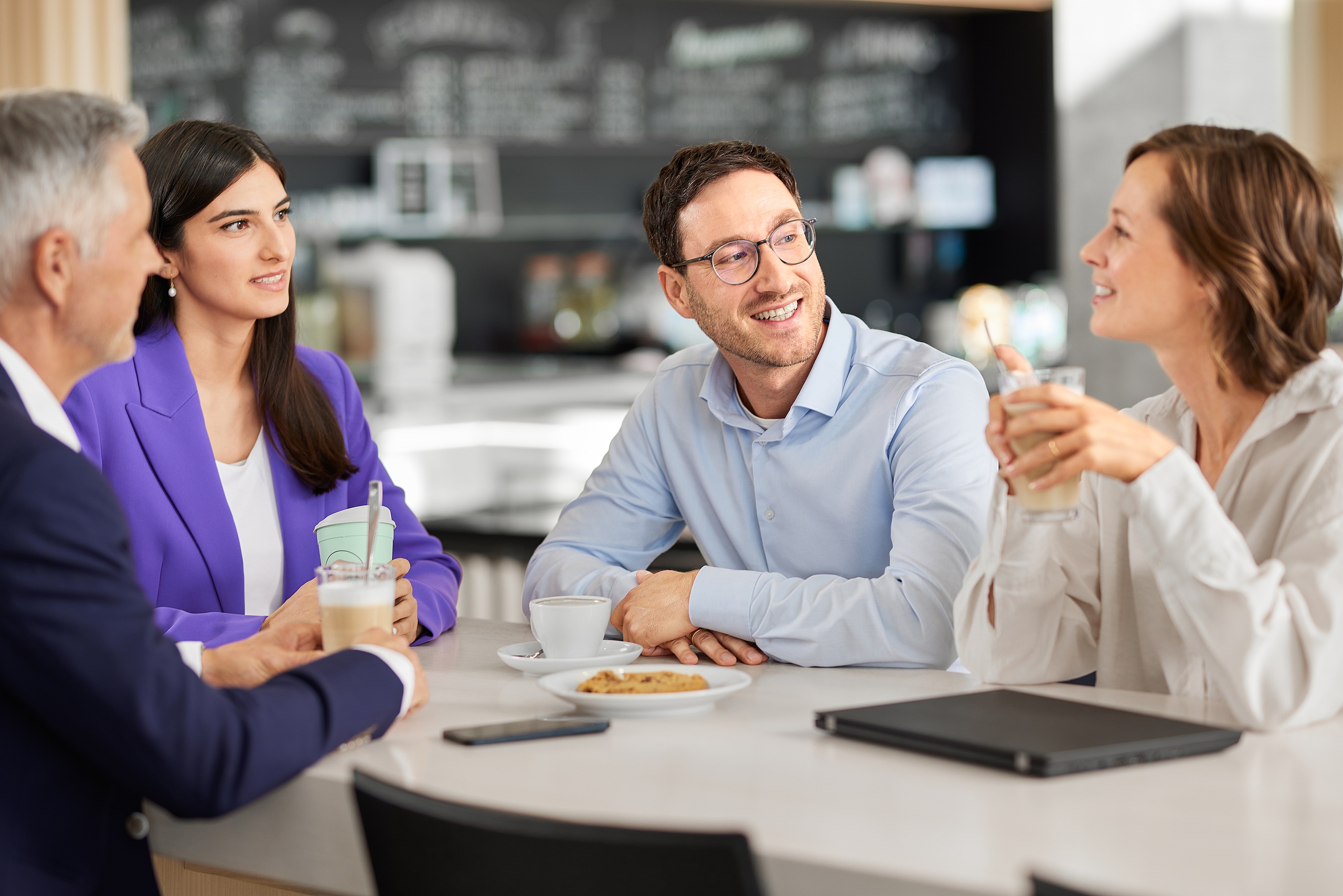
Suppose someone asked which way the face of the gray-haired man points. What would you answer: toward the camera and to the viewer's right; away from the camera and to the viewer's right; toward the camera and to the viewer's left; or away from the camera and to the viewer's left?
away from the camera and to the viewer's right

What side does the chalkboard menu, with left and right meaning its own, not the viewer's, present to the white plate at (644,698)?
front

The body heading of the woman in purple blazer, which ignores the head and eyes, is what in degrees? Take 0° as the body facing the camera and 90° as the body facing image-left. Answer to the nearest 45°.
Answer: approximately 315°

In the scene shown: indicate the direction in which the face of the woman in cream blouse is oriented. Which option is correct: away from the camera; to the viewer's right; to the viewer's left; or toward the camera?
to the viewer's left

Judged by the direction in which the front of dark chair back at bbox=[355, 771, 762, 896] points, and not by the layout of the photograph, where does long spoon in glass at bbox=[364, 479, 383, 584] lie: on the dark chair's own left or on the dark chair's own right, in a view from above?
on the dark chair's own left

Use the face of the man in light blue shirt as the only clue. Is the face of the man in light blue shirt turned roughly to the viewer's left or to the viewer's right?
to the viewer's right

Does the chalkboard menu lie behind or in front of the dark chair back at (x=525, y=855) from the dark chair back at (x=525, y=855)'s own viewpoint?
in front

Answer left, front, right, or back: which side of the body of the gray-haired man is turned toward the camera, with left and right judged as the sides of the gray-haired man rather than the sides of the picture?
right

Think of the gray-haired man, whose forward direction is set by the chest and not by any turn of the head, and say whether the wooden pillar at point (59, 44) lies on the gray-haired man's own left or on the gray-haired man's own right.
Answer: on the gray-haired man's own left

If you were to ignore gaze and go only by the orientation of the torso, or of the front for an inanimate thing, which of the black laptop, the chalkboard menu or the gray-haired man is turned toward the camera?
the chalkboard menu
